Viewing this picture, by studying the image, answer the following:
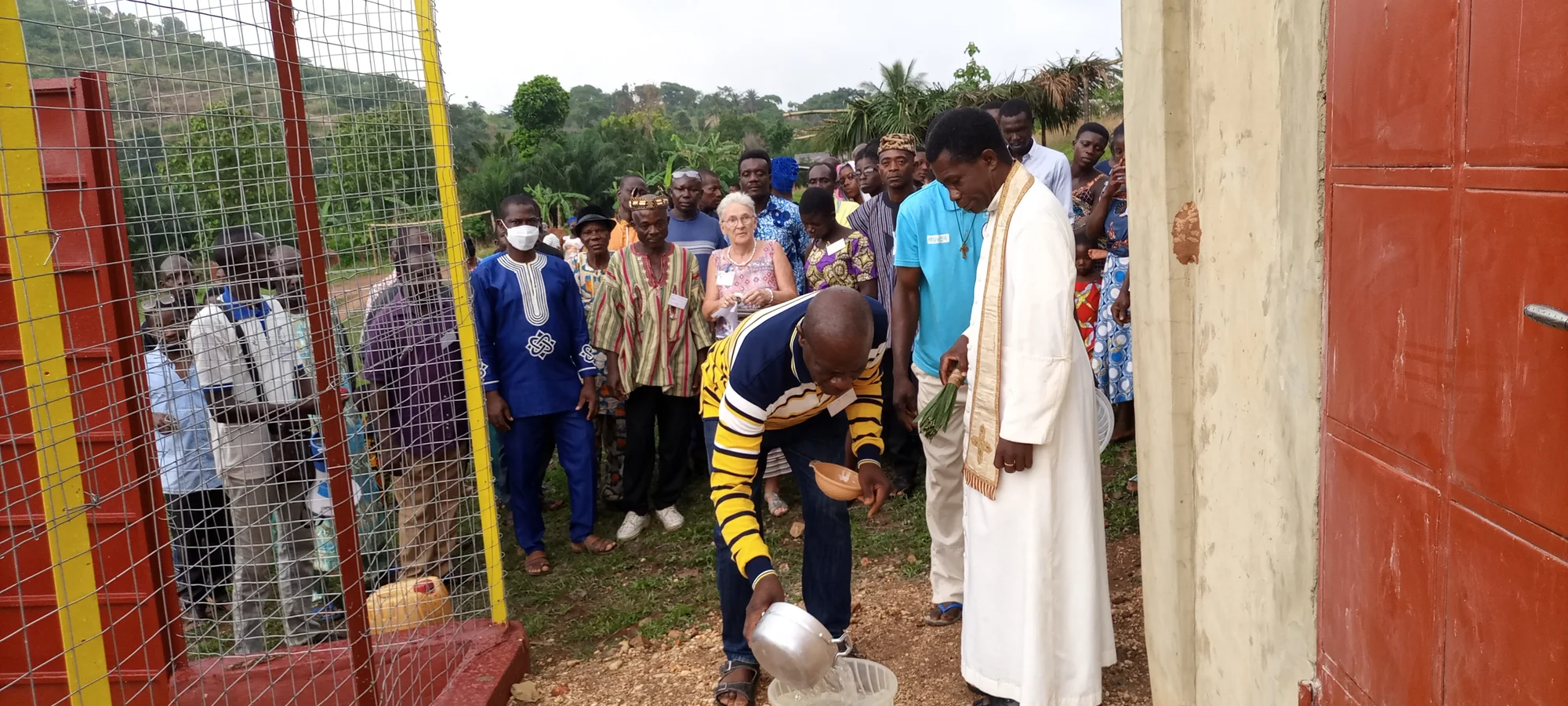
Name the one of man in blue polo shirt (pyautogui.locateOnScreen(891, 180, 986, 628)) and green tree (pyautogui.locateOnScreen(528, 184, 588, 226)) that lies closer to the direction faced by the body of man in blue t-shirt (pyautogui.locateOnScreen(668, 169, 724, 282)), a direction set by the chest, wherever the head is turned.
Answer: the man in blue polo shirt

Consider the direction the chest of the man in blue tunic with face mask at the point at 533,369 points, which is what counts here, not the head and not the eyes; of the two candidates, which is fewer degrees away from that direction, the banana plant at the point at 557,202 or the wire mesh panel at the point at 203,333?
the wire mesh panel

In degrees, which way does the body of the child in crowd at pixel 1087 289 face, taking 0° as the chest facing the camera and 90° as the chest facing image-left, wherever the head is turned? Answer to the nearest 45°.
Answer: approximately 45°

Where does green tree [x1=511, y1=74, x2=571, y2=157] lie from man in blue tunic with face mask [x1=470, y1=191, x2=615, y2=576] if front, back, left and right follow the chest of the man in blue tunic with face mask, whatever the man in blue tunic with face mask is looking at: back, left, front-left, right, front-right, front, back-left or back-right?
back
